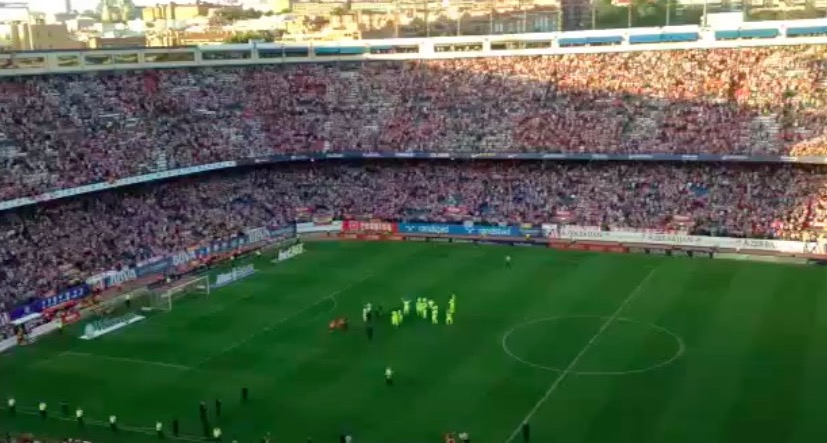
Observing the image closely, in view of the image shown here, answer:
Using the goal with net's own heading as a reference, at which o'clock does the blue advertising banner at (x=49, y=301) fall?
The blue advertising banner is roughly at 4 o'clock from the goal with net.

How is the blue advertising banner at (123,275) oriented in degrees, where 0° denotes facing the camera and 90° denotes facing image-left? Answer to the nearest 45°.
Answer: approximately 315°

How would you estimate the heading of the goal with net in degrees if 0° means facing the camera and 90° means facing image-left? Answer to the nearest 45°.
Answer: approximately 315°
